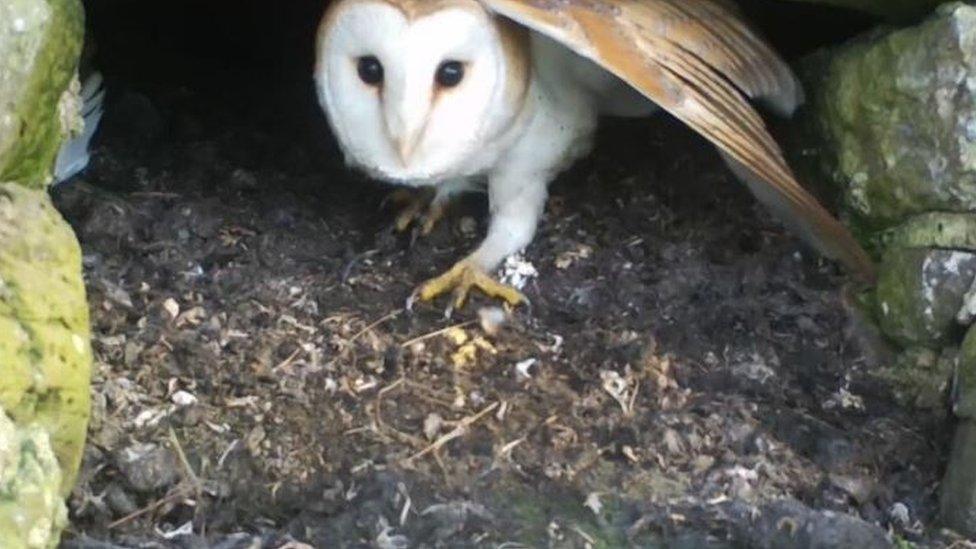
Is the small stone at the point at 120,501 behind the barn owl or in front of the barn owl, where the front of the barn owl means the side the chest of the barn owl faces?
in front

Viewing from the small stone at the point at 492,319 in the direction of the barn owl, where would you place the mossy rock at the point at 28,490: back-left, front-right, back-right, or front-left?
back-left

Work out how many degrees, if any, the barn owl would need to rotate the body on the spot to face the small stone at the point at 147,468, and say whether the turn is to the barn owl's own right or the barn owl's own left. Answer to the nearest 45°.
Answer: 0° — it already faces it

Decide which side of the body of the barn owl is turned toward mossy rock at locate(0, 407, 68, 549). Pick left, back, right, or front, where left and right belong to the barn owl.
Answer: front

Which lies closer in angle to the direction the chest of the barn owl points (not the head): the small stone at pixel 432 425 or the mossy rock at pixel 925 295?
the small stone

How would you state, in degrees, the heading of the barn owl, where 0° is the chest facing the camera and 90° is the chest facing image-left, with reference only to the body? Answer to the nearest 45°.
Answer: approximately 45°

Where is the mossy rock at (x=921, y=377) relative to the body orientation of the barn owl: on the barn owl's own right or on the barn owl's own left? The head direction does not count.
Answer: on the barn owl's own left

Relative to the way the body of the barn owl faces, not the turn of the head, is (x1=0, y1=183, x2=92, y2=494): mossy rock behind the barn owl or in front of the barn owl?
in front
